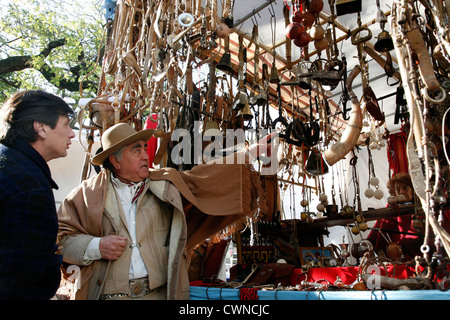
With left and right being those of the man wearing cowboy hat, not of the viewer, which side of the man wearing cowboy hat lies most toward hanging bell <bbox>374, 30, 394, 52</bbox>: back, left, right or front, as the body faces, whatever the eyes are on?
left

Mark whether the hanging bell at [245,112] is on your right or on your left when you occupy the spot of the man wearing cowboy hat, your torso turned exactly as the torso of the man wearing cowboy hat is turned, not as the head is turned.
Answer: on your left

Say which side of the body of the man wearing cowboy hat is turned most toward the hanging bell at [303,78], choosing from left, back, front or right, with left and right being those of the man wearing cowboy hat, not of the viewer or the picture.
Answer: left

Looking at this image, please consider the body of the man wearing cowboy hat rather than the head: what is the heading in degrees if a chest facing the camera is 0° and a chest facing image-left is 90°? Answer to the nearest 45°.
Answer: approximately 0°

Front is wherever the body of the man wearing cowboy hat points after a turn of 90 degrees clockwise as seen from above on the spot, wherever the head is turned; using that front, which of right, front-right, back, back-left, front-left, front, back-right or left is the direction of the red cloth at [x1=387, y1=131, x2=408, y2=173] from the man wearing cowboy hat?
back-right
